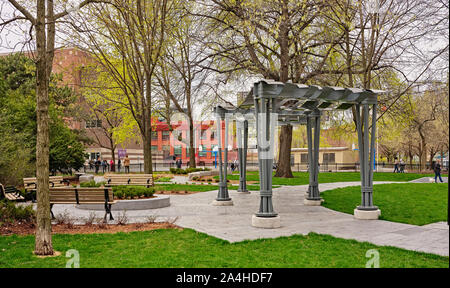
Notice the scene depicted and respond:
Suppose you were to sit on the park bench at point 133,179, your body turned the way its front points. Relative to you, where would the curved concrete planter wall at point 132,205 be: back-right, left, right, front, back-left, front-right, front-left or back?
front

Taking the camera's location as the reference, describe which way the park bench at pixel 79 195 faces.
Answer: facing away from the viewer

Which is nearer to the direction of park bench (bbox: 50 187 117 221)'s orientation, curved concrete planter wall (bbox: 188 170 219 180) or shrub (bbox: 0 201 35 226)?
the curved concrete planter wall

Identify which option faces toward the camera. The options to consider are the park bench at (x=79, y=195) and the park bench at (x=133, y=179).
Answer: the park bench at (x=133, y=179)

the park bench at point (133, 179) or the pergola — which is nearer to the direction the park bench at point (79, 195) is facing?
the park bench

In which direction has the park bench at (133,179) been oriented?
toward the camera

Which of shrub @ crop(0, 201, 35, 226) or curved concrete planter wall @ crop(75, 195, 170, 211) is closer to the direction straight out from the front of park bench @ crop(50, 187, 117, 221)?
the curved concrete planter wall

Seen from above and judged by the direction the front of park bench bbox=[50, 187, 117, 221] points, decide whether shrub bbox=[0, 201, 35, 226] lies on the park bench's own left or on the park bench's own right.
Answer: on the park bench's own left

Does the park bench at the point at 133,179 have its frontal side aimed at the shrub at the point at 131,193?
yes

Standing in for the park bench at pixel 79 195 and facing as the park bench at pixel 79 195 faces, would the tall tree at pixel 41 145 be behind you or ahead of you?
behind
